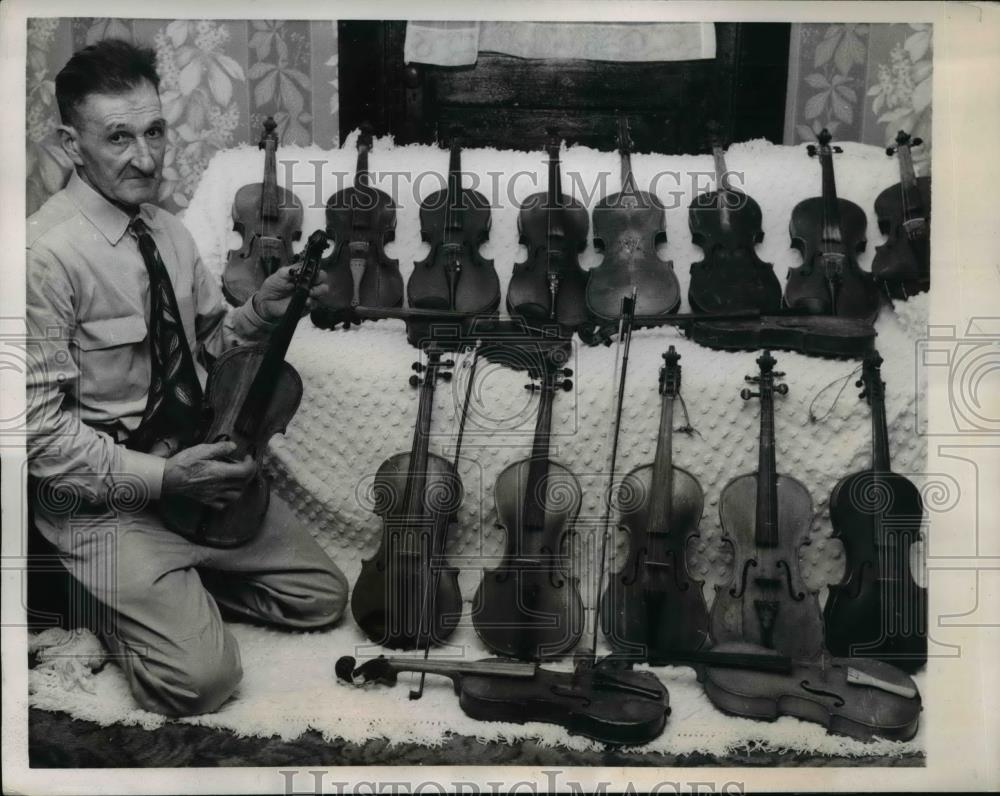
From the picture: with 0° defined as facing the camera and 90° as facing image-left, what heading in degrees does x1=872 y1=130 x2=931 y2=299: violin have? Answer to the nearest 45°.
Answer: approximately 0°

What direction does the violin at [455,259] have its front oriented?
toward the camera

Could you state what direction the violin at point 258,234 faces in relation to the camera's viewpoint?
facing the viewer

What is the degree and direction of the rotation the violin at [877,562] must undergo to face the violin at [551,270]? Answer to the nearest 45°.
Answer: approximately 90° to its right

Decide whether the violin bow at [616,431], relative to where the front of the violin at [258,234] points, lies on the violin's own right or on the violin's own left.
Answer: on the violin's own left

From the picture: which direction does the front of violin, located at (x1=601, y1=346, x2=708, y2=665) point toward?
toward the camera

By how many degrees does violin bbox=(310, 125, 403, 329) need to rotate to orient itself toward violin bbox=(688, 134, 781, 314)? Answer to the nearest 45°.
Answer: approximately 90° to its left

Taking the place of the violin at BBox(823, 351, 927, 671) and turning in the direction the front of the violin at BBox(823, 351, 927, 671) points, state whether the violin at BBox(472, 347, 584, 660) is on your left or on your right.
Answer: on your right
